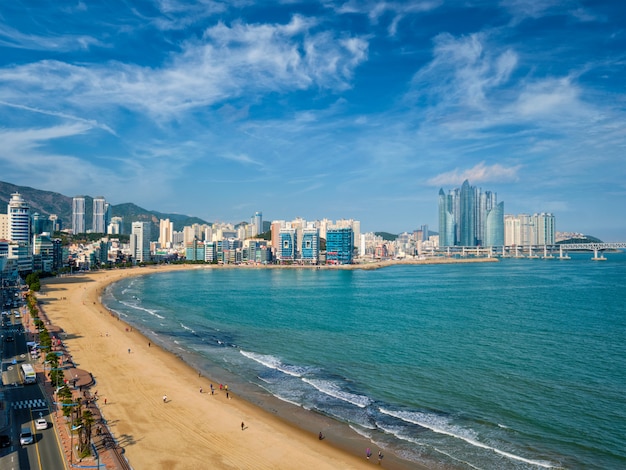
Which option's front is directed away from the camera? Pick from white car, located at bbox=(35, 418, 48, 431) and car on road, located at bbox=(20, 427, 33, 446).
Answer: the white car

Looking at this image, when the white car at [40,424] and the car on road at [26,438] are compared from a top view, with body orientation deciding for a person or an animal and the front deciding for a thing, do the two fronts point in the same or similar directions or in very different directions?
very different directions

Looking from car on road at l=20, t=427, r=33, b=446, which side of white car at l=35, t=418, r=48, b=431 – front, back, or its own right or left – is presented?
back

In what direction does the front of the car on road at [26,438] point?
toward the camera

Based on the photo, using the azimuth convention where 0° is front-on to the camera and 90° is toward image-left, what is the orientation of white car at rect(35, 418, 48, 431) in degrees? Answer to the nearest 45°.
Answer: approximately 180°

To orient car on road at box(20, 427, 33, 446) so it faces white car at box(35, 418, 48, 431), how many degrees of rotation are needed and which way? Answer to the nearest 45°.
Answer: approximately 180°
